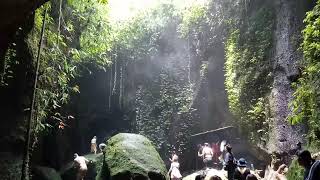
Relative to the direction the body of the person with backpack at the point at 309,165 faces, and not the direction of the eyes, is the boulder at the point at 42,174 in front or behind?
in front

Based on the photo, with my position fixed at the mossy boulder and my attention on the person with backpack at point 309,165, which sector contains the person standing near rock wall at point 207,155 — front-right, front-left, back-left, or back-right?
back-left
